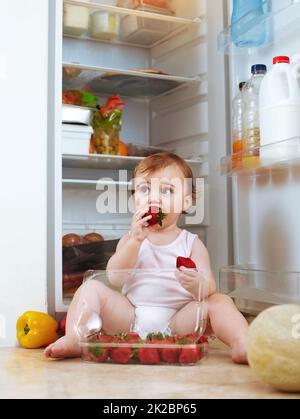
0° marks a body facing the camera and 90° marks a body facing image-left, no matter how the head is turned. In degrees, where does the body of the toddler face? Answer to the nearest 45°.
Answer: approximately 0°

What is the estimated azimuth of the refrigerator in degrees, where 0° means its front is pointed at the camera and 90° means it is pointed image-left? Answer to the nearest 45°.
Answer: approximately 315°
